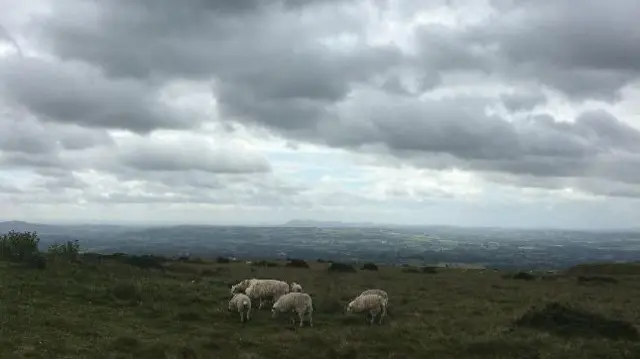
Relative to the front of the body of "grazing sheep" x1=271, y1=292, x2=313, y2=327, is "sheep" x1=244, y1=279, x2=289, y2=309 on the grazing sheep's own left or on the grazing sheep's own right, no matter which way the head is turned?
on the grazing sheep's own right

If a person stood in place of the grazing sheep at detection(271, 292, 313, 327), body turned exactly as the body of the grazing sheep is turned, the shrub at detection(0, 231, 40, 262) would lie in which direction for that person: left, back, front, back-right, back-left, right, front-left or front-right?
front-right

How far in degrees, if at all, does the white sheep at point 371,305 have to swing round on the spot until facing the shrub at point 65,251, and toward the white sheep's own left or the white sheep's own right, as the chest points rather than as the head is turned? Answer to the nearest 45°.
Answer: approximately 45° to the white sheep's own right

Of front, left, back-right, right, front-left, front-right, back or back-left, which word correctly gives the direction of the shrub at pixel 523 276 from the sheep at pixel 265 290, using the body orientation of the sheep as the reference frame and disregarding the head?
back-right

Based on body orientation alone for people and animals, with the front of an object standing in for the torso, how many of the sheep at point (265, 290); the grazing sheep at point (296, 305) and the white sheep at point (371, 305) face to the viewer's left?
3

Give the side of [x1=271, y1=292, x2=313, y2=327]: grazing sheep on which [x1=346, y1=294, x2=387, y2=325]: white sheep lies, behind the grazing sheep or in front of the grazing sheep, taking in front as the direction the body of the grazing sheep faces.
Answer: behind

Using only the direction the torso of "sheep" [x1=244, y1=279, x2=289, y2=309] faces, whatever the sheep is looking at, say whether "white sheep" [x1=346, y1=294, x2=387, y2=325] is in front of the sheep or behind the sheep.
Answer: behind

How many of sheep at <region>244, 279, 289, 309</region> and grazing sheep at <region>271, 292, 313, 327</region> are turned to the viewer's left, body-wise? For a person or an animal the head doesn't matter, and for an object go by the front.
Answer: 2

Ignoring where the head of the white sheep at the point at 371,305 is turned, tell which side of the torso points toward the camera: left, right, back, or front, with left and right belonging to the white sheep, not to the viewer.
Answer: left

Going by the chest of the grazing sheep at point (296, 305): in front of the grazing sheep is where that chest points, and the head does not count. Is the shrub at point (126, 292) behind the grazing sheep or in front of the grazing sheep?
in front

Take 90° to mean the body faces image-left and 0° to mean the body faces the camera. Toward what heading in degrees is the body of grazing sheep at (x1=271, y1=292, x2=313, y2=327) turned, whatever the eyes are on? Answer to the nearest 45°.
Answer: approximately 90°

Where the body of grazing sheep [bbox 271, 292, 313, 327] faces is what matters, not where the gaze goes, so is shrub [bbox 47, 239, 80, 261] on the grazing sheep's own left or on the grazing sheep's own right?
on the grazing sheep's own right

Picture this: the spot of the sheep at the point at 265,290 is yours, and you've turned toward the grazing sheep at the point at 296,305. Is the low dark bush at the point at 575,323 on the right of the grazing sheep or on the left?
left

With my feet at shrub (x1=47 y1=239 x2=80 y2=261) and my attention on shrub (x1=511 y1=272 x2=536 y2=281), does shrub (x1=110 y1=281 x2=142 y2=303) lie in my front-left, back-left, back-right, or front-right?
front-right

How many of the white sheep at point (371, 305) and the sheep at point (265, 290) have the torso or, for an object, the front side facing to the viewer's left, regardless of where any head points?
2

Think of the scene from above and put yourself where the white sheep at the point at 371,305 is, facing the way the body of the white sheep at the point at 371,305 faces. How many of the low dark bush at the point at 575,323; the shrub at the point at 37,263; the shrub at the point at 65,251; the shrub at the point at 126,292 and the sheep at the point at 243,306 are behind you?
1

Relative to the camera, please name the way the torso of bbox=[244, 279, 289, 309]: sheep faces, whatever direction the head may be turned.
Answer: to the viewer's left
